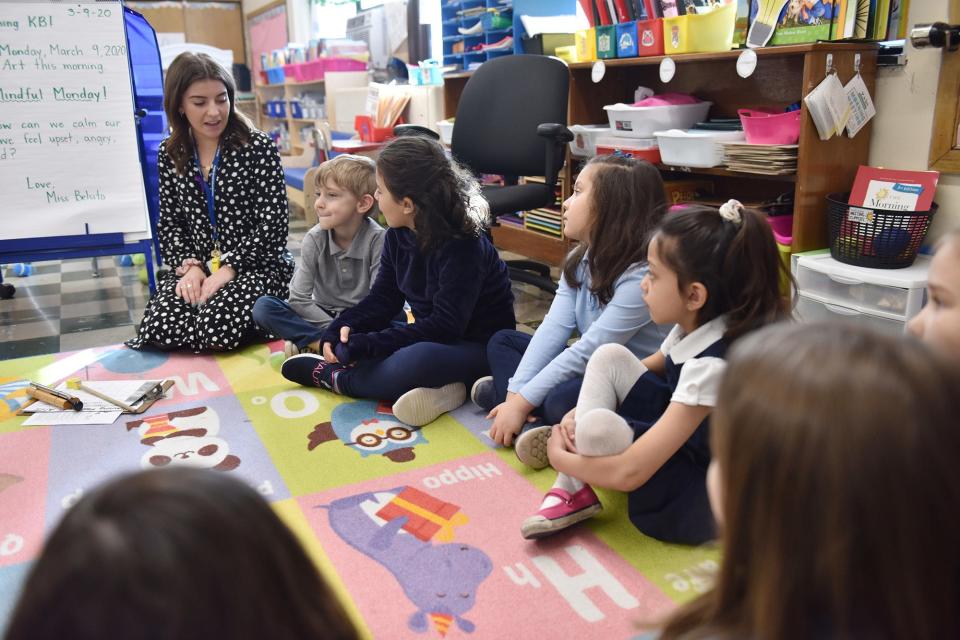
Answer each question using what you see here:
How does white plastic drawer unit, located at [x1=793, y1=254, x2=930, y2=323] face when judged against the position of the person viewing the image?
facing the viewer and to the left of the viewer

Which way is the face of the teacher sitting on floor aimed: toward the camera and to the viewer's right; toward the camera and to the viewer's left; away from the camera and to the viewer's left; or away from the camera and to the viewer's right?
toward the camera and to the viewer's right

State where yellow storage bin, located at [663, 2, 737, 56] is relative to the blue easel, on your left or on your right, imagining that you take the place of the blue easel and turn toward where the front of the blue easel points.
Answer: on your left

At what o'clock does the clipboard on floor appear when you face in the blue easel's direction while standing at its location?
The clipboard on floor is roughly at 12 o'clock from the blue easel.

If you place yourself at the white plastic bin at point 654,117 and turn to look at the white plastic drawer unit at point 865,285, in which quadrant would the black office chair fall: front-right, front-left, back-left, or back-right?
back-right

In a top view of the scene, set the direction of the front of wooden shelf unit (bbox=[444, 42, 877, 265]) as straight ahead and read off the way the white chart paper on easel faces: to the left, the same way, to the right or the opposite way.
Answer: to the left

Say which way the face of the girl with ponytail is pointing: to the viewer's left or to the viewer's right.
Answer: to the viewer's left

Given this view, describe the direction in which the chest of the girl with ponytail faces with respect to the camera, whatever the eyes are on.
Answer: to the viewer's left

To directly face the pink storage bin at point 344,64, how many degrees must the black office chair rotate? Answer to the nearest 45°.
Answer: approximately 90° to its right

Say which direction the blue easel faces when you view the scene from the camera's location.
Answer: facing the viewer

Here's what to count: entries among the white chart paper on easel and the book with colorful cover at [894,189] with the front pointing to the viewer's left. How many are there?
0

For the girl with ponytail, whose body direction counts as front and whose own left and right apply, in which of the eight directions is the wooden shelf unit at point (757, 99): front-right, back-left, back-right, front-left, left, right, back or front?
right
